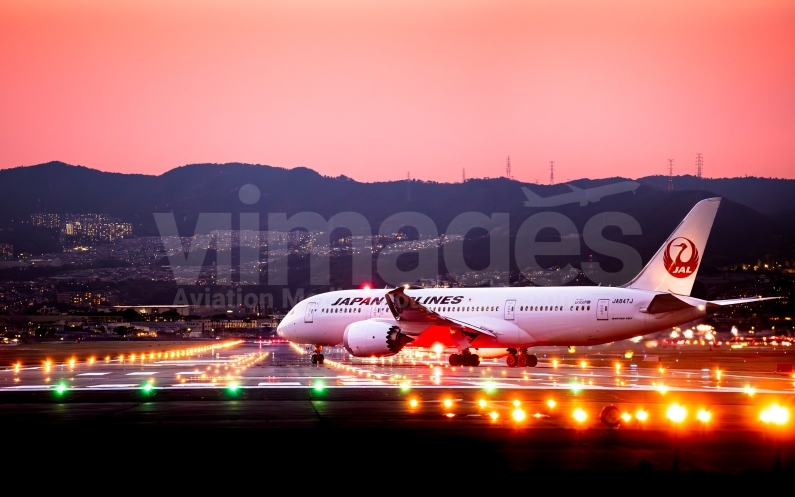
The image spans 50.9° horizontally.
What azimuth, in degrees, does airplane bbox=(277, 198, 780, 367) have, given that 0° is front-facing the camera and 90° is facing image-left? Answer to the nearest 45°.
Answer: approximately 135°

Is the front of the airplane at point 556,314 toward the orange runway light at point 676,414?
no

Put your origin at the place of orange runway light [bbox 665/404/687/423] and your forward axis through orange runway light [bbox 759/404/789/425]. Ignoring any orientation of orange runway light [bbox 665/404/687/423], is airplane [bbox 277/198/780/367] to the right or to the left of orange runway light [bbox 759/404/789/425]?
left

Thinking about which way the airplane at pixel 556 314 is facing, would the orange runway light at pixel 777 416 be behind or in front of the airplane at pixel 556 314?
behind
